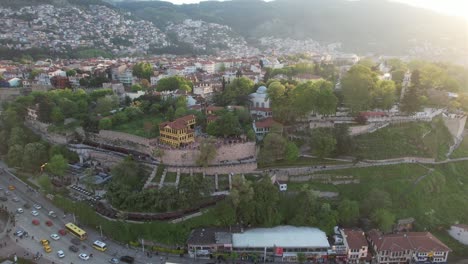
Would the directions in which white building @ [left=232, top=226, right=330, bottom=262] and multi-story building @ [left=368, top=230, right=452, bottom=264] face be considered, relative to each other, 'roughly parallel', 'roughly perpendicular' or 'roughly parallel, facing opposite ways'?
roughly parallel

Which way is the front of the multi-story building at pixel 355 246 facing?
toward the camera

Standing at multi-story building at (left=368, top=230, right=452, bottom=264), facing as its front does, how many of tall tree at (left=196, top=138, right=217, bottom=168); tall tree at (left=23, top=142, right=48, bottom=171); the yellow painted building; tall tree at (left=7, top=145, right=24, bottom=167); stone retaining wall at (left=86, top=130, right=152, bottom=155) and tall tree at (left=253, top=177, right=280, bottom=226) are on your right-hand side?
6

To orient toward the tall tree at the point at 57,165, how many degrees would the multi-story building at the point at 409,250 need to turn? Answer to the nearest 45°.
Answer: approximately 90° to its right

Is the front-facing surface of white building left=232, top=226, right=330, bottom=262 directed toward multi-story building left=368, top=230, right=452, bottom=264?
no

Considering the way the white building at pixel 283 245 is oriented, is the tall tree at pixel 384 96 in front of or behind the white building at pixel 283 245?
behind

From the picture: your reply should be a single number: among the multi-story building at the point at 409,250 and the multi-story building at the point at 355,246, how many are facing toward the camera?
2

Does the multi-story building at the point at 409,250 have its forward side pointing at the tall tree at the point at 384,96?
no

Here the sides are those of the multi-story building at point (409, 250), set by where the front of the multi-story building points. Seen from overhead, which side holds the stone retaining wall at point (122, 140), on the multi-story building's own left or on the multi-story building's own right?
on the multi-story building's own right

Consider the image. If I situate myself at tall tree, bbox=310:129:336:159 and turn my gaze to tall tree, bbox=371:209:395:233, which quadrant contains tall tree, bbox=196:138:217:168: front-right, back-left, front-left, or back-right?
back-right

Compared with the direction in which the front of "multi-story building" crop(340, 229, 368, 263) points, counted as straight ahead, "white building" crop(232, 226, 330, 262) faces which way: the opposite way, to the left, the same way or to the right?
the same way

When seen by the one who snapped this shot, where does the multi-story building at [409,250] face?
facing the viewer

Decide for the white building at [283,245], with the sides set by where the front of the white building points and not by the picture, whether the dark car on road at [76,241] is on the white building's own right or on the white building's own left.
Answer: on the white building's own right

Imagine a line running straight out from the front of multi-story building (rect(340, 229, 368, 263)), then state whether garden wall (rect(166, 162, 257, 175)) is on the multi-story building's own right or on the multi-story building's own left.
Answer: on the multi-story building's own right

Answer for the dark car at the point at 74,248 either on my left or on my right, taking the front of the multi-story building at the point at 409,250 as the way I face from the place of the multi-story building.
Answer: on my right

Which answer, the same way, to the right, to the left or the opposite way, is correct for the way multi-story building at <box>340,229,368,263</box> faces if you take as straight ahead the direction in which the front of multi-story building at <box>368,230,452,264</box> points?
the same way

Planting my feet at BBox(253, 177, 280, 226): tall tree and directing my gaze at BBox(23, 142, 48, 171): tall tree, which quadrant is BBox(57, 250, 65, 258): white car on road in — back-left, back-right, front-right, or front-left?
front-left

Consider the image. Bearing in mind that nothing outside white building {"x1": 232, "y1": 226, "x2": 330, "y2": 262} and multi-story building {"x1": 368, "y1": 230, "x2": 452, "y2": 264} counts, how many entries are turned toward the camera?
2

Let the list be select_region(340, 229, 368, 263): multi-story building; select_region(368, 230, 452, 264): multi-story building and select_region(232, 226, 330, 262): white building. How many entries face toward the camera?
3
